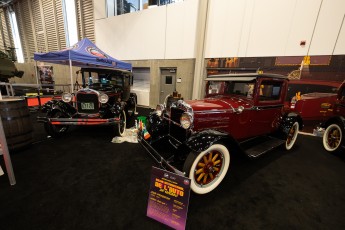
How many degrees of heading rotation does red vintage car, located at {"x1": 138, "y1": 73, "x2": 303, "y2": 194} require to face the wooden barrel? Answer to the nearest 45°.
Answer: approximately 45° to its right

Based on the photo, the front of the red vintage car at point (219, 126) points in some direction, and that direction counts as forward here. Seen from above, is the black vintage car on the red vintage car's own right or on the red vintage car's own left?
on the red vintage car's own right

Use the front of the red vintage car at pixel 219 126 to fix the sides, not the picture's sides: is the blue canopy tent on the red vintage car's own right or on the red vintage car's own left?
on the red vintage car's own right

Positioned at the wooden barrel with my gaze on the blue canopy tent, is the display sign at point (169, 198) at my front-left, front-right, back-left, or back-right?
back-right

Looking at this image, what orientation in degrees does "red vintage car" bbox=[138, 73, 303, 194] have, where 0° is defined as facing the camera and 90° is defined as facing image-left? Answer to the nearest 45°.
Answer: approximately 45°

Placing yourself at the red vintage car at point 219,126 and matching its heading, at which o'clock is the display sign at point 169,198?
The display sign is roughly at 11 o'clock from the red vintage car.
